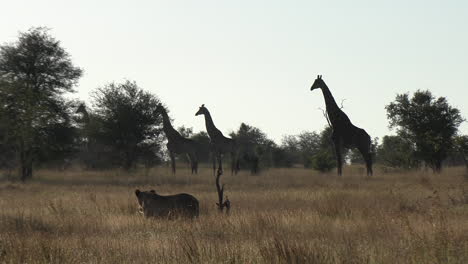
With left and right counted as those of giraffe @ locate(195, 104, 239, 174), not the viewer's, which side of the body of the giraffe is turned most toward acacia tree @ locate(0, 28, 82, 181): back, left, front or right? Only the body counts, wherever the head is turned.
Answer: front

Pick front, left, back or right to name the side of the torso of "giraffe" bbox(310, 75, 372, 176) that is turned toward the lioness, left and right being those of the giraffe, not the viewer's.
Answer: left

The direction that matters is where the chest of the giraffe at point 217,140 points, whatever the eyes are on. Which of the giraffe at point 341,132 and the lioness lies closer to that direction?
the lioness

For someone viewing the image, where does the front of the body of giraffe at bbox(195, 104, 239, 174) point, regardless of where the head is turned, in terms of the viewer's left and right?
facing to the left of the viewer

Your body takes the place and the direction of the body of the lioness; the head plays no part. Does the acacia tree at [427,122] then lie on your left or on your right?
on your right

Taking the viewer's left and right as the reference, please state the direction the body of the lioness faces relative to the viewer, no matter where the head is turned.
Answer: facing to the left of the viewer

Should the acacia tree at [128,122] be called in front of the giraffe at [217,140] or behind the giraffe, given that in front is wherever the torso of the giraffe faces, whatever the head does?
in front

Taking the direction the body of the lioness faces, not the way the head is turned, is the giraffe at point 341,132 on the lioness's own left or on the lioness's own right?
on the lioness's own right

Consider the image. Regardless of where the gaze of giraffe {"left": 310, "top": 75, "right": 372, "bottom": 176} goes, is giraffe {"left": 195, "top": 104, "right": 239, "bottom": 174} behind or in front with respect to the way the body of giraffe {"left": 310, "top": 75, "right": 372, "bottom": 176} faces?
in front

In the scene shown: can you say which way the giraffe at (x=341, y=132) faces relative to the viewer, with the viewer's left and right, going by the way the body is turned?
facing to the left of the viewer

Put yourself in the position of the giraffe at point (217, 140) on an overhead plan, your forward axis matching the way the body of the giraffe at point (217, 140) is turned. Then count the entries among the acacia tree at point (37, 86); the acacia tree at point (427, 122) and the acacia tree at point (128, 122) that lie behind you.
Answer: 1

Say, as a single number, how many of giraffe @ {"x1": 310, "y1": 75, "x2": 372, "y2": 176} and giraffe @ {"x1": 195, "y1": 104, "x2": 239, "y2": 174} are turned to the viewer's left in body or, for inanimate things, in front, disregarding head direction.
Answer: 2
